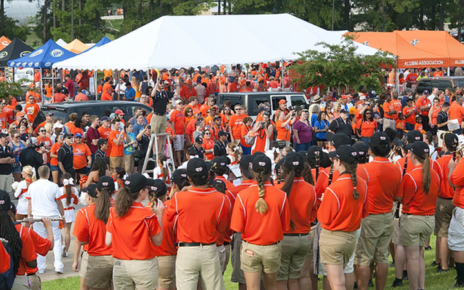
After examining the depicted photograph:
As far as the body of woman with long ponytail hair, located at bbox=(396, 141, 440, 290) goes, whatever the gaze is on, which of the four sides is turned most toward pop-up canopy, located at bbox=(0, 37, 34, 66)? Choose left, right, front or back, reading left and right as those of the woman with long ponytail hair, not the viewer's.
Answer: front

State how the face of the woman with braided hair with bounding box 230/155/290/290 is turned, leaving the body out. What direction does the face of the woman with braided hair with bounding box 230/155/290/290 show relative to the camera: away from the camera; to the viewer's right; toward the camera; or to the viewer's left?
away from the camera

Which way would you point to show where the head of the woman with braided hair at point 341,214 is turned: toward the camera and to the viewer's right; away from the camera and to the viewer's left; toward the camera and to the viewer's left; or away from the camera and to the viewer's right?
away from the camera and to the viewer's left

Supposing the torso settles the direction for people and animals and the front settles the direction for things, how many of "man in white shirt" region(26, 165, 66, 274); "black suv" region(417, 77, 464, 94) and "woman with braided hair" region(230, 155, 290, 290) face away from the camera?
2

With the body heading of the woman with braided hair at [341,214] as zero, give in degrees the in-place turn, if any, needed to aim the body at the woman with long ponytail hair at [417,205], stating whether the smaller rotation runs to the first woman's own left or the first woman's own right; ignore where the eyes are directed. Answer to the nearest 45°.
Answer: approximately 90° to the first woman's own right

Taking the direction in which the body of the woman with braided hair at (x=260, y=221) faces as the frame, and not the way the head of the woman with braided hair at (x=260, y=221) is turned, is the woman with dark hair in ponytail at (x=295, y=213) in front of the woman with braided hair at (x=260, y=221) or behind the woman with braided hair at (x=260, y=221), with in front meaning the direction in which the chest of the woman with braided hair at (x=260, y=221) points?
in front

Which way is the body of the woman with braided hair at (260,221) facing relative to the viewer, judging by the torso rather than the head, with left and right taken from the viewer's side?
facing away from the viewer

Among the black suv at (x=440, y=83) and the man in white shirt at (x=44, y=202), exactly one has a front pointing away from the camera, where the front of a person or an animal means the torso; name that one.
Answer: the man in white shirt

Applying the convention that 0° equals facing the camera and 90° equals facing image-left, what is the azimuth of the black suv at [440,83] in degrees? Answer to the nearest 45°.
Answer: approximately 270°

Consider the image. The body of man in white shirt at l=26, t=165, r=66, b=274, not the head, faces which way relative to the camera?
away from the camera

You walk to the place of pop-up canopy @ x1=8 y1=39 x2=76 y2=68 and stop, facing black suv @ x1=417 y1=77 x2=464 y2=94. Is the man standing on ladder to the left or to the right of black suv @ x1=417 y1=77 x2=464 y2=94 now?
right

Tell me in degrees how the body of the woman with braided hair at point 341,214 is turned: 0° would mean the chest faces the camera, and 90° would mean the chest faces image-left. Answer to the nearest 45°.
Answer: approximately 135°
